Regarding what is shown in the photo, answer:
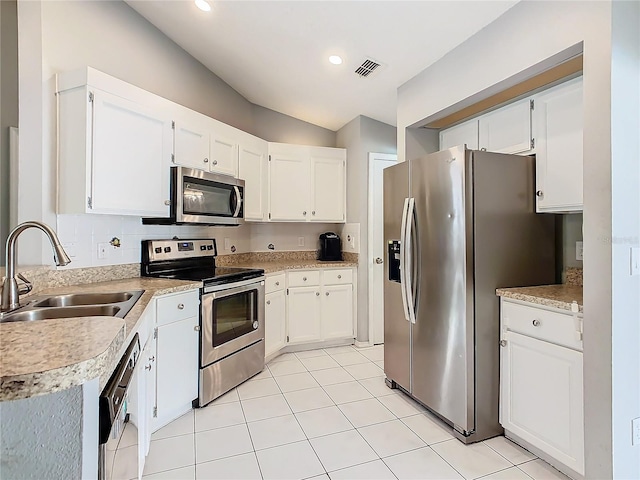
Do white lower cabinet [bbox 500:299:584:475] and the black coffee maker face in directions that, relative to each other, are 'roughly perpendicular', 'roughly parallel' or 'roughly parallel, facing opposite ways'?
roughly perpendicular

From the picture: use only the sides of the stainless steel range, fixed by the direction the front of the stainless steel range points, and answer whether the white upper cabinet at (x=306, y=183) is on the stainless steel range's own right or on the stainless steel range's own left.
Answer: on the stainless steel range's own left

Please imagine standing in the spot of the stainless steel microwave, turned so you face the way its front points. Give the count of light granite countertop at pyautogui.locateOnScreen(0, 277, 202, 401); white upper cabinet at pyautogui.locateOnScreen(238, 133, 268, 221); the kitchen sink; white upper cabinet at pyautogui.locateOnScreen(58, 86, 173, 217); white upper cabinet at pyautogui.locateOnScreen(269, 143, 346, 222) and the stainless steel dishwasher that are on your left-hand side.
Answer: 2

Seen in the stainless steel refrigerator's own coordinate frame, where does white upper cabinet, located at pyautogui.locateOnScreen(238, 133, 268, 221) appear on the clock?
The white upper cabinet is roughly at 2 o'clock from the stainless steel refrigerator.

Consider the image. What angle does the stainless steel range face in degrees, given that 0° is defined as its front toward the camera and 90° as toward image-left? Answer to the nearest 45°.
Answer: approximately 315°

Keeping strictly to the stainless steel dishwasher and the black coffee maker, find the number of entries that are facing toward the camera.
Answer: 1

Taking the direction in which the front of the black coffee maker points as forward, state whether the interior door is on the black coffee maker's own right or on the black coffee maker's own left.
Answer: on the black coffee maker's own left

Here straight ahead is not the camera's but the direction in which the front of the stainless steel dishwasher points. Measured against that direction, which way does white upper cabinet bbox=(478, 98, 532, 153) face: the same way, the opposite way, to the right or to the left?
the opposite way

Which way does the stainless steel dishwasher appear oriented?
to the viewer's right
